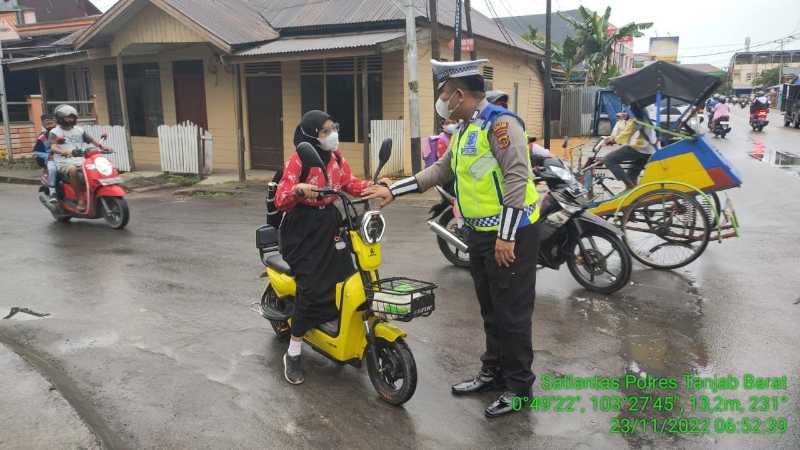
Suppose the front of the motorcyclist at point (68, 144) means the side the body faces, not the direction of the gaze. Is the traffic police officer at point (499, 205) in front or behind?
in front

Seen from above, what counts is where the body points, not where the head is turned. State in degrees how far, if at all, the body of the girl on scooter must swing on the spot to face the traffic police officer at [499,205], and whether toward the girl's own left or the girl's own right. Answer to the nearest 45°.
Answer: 0° — they already face them

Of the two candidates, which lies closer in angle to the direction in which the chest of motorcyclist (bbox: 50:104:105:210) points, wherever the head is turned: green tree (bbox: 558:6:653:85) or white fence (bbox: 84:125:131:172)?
the green tree

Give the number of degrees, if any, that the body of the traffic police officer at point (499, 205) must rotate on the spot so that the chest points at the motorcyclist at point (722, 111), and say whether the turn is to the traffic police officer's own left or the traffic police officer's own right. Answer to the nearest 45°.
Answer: approximately 180°

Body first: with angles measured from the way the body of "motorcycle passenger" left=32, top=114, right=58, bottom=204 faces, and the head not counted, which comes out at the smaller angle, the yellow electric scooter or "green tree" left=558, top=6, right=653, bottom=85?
the yellow electric scooter

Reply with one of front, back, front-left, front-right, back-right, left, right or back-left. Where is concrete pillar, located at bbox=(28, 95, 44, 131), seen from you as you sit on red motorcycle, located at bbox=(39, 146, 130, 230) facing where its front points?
back-left

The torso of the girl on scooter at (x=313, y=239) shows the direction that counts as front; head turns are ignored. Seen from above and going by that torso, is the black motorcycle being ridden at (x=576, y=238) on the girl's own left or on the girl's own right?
on the girl's own left

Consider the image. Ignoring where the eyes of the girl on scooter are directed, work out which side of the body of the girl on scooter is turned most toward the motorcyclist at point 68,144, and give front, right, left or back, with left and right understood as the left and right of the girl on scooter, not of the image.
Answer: back

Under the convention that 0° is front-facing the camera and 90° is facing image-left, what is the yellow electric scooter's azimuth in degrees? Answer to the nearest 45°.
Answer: approximately 315°
